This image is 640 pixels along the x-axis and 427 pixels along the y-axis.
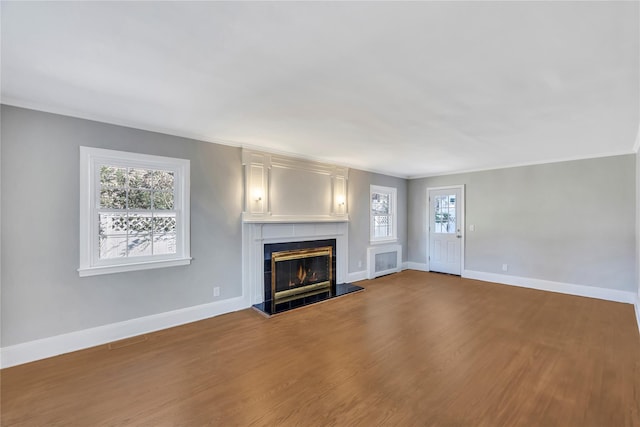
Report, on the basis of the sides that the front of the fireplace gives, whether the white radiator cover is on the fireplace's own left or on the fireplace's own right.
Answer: on the fireplace's own left

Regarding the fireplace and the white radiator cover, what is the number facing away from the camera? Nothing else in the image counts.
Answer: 0

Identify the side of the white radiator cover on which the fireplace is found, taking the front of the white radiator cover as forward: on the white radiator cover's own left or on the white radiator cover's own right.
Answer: on the white radiator cover's own right

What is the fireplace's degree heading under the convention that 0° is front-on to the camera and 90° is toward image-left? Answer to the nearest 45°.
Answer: approximately 315°

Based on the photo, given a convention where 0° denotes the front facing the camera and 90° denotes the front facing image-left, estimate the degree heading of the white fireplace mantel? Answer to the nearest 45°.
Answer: approximately 315°

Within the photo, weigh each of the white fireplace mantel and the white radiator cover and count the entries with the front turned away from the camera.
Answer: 0

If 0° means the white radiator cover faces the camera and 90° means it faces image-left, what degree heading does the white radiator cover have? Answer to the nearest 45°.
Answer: approximately 315°

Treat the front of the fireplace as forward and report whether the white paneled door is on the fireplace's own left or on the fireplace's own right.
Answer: on the fireplace's own left

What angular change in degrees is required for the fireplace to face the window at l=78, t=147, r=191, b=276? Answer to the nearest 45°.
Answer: approximately 90° to its right

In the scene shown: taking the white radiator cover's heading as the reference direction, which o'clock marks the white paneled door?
The white paneled door is roughly at 10 o'clock from the white radiator cover.

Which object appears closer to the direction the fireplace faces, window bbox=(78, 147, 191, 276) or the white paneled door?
the white paneled door

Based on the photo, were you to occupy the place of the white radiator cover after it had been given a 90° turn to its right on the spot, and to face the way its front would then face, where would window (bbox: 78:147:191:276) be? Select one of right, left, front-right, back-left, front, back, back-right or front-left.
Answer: front

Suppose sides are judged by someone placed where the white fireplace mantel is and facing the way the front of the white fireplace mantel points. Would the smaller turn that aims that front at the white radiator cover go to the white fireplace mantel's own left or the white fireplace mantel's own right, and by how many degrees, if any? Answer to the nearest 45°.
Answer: approximately 90° to the white fireplace mantel's own left

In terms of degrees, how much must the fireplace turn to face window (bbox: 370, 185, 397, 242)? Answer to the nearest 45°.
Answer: approximately 90° to its left
